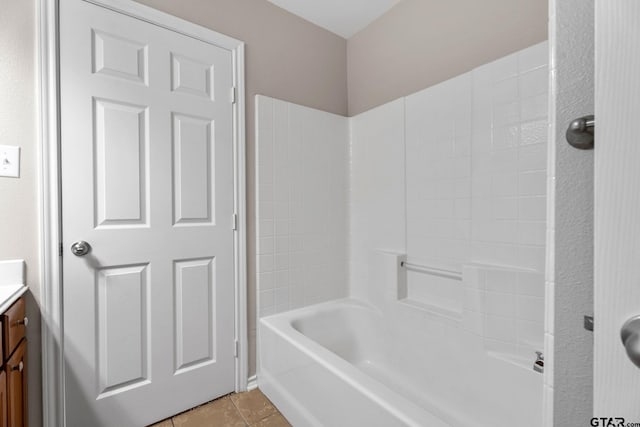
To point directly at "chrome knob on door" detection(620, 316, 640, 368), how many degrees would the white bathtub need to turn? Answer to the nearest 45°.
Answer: approximately 45° to its left

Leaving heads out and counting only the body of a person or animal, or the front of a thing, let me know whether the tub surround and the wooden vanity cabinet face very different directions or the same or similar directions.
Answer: very different directions

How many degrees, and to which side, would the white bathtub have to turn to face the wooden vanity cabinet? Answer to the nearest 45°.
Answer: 0° — it already faces it

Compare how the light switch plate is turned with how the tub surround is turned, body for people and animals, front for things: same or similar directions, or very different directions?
very different directions

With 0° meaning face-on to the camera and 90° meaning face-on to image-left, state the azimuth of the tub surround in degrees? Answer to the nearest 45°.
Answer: approximately 45°

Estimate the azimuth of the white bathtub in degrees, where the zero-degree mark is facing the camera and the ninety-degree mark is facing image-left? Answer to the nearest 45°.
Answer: approximately 45°

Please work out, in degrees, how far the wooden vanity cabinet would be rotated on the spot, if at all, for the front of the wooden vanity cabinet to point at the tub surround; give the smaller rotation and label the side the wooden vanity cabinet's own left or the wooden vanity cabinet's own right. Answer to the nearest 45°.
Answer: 0° — it already faces it

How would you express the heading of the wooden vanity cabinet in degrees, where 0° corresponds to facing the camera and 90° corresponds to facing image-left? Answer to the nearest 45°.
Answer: approximately 315°

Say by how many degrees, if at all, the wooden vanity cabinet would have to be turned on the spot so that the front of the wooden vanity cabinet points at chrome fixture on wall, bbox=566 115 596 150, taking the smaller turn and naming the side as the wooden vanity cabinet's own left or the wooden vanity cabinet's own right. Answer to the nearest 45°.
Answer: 0° — it already faces it
